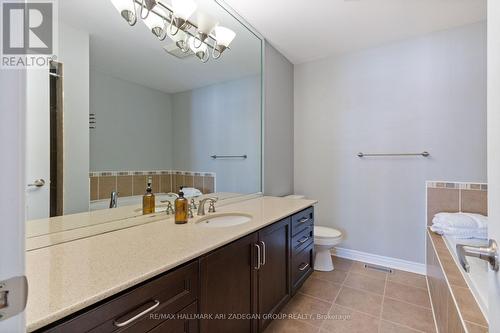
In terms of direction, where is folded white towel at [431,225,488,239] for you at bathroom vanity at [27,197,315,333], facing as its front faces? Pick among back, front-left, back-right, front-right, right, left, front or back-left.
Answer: front-left

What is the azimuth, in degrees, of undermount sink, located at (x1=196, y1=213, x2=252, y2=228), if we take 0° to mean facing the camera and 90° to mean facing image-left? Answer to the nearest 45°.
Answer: approximately 315°

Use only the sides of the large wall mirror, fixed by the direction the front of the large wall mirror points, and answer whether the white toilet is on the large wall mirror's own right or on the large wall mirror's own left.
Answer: on the large wall mirror's own left

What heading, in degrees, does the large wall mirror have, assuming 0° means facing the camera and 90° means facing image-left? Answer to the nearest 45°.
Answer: approximately 315°
